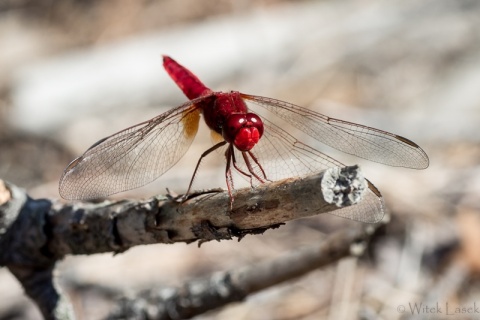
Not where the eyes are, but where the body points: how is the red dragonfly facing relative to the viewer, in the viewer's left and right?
facing the viewer and to the right of the viewer
